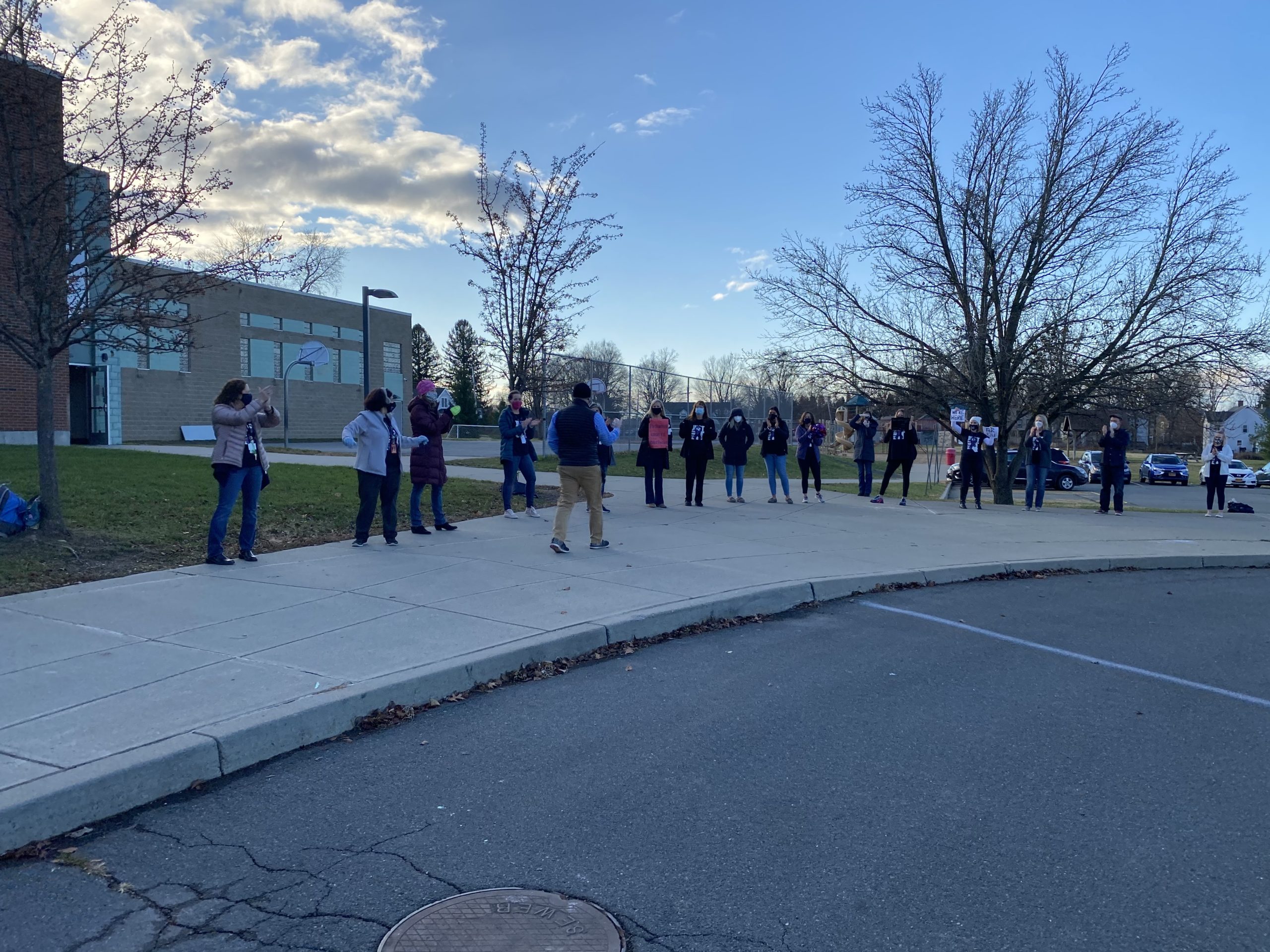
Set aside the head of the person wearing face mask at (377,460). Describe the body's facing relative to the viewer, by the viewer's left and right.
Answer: facing the viewer and to the right of the viewer

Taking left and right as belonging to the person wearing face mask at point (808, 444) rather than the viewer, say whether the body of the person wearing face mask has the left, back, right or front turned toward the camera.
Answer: front

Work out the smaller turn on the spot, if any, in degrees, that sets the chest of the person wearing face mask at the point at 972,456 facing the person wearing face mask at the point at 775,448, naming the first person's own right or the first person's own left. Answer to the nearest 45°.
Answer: approximately 45° to the first person's own right

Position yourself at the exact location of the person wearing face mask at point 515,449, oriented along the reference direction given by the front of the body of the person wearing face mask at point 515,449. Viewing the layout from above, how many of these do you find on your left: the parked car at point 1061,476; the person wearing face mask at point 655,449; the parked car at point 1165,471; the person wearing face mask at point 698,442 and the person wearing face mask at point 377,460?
4

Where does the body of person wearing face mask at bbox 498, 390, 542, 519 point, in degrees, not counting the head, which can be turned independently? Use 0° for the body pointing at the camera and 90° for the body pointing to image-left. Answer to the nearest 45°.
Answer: approximately 315°

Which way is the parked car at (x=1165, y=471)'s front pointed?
toward the camera

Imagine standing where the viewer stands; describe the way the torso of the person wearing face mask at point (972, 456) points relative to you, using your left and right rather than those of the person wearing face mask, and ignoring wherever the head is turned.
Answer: facing the viewer

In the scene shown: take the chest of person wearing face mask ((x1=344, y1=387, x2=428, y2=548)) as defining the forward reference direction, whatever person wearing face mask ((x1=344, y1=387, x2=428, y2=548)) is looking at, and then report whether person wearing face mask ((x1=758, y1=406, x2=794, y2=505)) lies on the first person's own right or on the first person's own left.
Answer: on the first person's own left

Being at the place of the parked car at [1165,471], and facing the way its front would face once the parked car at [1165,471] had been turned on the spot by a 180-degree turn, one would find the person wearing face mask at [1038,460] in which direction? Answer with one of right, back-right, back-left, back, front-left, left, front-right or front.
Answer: back

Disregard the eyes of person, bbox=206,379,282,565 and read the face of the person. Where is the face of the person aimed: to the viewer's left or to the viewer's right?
to the viewer's right

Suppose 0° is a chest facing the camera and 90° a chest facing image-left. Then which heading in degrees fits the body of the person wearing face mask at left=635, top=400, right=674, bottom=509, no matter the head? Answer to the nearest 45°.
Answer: approximately 0°

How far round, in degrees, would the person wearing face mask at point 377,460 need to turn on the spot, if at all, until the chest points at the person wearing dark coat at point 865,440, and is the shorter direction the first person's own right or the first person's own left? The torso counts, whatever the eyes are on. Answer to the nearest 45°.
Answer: approximately 90° to the first person's own left

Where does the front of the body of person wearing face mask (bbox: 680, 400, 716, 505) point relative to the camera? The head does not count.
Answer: toward the camera
